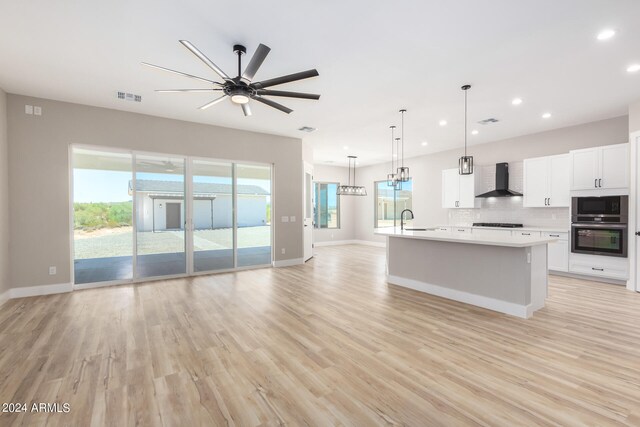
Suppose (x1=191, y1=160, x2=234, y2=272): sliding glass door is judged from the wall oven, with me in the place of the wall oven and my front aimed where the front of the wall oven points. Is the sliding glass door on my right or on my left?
on my right

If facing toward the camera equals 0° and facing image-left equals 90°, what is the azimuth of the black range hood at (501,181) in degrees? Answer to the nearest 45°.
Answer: approximately 45°

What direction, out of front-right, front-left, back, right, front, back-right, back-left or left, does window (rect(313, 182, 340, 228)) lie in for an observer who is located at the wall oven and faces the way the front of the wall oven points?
right

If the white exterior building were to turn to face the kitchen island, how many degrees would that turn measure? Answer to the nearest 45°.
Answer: approximately 45° to its left

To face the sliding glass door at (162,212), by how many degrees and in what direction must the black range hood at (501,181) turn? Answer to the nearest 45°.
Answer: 0° — it already faces it

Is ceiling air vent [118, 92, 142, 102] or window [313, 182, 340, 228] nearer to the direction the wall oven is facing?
the ceiling air vent

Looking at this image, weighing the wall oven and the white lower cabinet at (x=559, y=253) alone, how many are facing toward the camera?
2

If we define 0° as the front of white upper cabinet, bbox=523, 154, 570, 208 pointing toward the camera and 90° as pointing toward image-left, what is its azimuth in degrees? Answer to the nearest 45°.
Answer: approximately 0°

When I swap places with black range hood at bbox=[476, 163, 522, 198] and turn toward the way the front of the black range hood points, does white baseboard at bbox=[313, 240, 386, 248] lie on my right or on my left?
on my right
